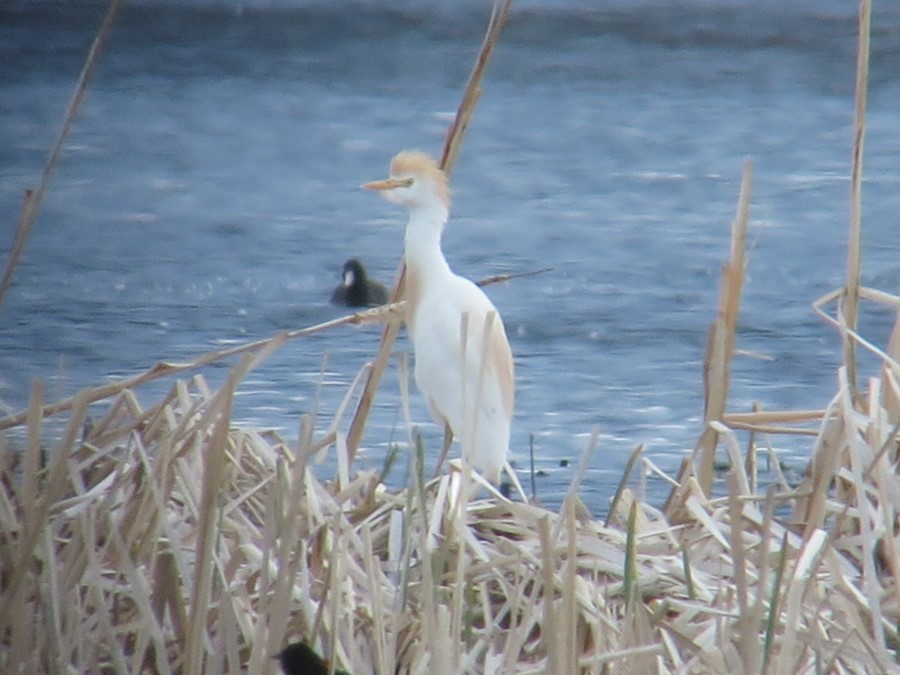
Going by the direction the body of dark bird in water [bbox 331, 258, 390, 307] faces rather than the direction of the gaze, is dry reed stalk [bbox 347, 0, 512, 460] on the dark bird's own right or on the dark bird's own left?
on the dark bird's own left

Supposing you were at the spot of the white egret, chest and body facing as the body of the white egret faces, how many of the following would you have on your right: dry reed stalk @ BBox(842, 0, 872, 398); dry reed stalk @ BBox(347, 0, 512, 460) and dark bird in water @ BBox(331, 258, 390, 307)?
1

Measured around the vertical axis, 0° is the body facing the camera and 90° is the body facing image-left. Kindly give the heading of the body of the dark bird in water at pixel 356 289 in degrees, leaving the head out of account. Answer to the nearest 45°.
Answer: approximately 45°

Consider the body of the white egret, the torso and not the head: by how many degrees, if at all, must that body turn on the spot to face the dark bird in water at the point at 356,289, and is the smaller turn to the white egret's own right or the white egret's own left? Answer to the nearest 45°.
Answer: approximately 90° to the white egret's own right

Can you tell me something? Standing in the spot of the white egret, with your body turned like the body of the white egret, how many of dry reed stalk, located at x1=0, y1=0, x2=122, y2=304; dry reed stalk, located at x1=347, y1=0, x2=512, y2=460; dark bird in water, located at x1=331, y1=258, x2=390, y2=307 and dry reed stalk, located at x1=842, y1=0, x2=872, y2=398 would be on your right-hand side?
2

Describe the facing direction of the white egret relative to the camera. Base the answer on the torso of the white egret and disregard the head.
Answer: to the viewer's left

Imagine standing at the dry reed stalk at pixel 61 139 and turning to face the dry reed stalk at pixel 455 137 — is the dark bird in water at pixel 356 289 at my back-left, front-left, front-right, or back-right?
front-left

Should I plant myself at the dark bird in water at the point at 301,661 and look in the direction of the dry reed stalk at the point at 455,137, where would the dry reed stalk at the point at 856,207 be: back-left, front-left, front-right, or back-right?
front-right
